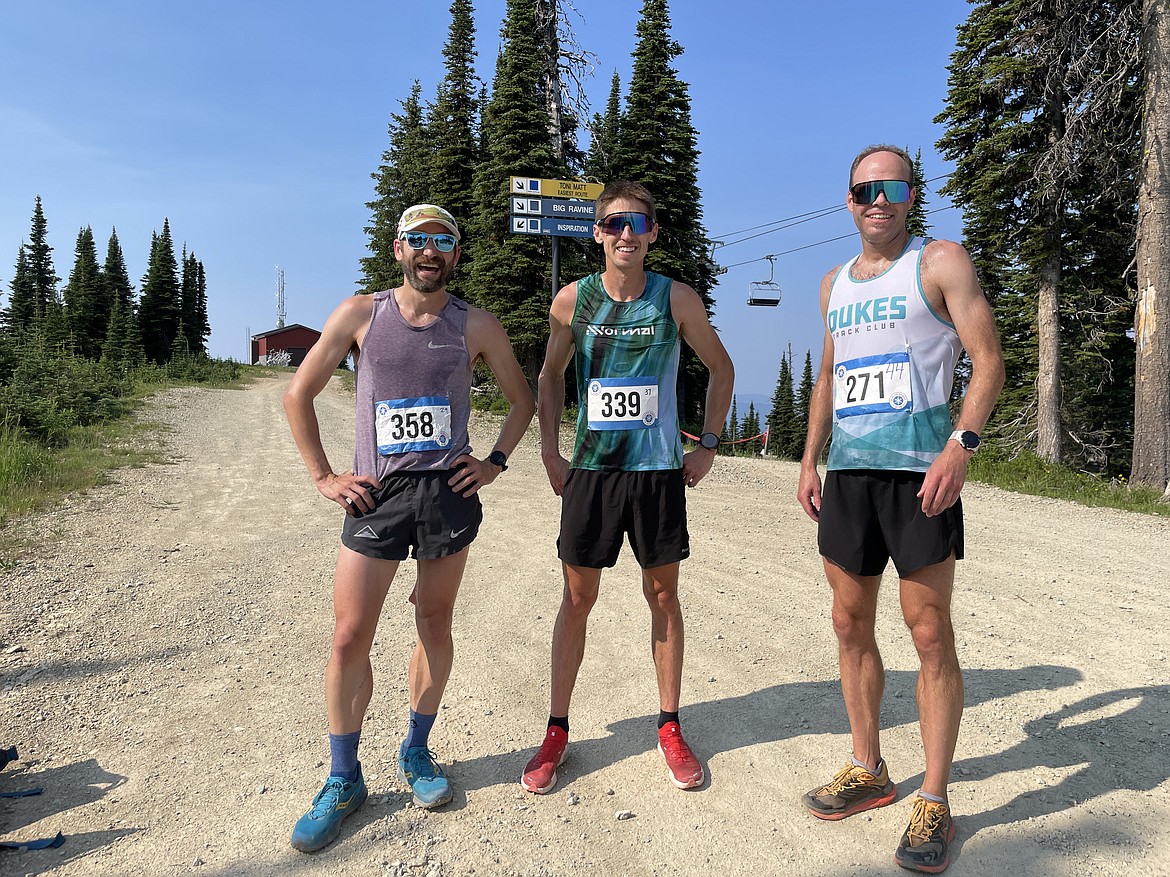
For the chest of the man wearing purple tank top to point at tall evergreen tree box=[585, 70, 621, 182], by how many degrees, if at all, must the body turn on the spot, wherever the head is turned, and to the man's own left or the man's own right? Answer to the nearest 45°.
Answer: approximately 180°

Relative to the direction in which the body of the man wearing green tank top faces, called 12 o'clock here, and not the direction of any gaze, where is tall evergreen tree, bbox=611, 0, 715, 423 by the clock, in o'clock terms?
The tall evergreen tree is roughly at 6 o'clock from the man wearing green tank top.

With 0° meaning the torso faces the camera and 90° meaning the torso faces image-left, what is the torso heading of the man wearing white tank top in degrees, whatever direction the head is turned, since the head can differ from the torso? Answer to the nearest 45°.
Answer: approximately 45°

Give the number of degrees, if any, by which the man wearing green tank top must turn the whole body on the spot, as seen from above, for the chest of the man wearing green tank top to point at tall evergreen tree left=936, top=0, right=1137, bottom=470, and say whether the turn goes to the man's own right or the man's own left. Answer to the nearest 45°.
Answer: approximately 135° to the man's own left

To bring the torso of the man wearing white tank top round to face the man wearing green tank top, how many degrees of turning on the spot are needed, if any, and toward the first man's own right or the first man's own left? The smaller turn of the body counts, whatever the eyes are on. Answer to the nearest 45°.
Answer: approximately 45° to the first man's own right

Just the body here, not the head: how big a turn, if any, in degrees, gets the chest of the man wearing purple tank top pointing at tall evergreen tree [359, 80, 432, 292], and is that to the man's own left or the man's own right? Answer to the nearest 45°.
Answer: approximately 180°

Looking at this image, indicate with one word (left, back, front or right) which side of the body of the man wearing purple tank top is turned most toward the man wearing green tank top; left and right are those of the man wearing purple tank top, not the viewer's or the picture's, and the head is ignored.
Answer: left

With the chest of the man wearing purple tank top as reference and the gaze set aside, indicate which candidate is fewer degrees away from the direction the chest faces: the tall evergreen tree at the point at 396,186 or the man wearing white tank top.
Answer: the man wearing white tank top

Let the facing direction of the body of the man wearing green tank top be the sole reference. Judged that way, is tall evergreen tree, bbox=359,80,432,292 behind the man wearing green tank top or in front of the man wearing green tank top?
behind
